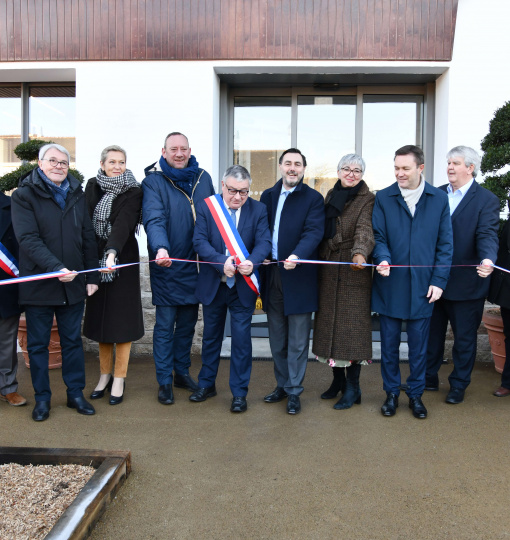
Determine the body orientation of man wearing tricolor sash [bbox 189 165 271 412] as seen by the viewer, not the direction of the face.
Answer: toward the camera

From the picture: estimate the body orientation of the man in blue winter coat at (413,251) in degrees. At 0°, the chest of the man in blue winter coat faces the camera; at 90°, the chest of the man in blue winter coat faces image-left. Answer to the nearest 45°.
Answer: approximately 0°

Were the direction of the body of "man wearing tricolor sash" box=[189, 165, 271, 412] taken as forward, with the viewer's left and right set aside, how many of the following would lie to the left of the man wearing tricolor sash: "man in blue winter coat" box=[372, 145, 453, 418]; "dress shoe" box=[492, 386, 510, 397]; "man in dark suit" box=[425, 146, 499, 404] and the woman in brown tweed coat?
4

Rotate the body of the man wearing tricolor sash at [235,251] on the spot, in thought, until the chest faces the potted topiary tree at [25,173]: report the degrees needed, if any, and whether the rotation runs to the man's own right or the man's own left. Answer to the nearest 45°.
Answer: approximately 135° to the man's own right

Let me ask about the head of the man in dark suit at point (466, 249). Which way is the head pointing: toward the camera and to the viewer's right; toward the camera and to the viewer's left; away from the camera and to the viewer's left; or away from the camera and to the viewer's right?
toward the camera and to the viewer's left

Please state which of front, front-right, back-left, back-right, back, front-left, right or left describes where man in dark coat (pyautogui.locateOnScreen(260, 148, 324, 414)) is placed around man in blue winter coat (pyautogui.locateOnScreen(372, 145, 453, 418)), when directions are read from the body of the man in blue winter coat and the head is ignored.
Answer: right

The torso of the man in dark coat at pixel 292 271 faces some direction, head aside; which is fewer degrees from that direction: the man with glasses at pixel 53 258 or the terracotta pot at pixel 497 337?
the man with glasses

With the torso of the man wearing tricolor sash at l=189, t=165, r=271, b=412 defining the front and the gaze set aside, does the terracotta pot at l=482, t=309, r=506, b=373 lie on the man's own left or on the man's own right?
on the man's own left

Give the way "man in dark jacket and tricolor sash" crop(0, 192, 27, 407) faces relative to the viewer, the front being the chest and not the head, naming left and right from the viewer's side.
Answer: facing the viewer and to the right of the viewer

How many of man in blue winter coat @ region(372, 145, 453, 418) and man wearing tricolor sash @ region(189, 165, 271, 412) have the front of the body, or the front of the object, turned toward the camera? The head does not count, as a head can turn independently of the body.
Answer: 2

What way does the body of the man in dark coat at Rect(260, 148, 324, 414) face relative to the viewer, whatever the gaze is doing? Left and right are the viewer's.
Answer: facing the viewer and to the left of the viewer
